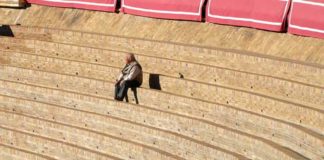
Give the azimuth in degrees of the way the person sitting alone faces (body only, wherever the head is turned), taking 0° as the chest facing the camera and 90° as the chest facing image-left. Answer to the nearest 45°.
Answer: approximately 45°
